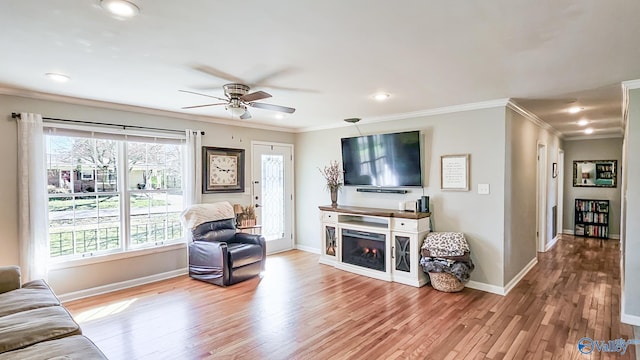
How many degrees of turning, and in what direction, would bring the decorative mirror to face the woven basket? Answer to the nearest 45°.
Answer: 0° — it already faces it

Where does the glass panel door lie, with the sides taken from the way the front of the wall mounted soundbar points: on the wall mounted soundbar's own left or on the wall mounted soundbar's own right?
on the wall mounted soundbar's own right

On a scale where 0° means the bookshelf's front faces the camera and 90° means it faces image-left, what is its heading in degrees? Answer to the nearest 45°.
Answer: approximately 0°

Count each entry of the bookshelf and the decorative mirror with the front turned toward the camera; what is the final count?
2

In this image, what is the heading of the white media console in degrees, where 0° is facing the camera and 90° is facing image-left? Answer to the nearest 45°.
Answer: approximately 45°

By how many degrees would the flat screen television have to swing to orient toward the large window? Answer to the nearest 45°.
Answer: approximately 45° to its right

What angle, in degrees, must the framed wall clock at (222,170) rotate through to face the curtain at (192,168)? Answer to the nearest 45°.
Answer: approximately 90° to its right

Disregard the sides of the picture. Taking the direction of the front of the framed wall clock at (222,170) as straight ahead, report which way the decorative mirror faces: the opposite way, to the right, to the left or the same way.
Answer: to the right

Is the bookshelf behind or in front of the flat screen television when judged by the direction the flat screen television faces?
behind

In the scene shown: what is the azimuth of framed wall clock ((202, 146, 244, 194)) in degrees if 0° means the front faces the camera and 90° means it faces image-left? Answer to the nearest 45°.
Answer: approximately 315°
